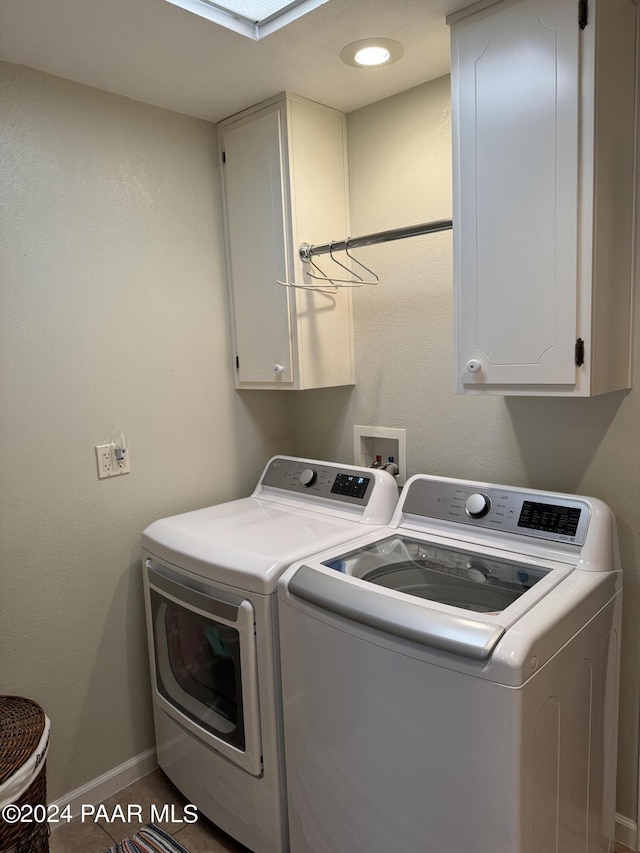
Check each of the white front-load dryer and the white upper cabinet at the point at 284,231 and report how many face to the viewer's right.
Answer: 0

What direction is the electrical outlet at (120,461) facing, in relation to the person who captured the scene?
facing the viewer and to the right of the viewer

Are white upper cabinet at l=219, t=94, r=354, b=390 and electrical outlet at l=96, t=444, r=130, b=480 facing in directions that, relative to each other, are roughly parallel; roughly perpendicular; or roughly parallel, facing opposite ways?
roughly perpendicular

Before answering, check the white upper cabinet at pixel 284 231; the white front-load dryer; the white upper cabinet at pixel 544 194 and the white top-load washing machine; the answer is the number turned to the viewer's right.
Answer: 0

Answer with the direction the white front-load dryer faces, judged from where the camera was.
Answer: facing the viewer and to the left of the viewer

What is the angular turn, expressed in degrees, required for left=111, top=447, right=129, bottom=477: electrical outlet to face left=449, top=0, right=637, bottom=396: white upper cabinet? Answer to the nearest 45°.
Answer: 0° — it already faces it

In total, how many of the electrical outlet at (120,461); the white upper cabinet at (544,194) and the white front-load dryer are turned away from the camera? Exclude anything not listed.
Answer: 0

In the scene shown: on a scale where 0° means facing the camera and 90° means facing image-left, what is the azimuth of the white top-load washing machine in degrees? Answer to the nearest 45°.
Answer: approximately 45°

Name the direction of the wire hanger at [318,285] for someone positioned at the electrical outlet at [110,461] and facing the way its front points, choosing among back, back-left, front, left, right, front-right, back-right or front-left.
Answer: front-left
